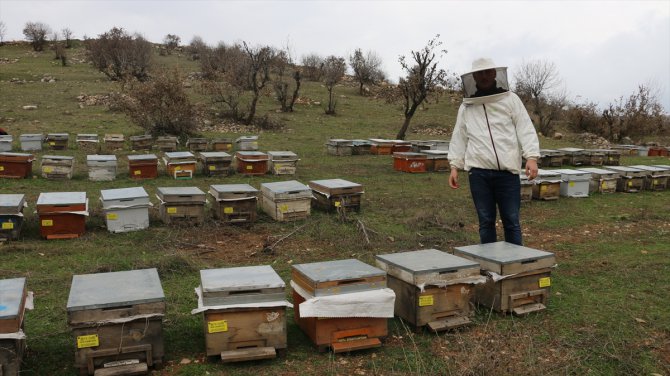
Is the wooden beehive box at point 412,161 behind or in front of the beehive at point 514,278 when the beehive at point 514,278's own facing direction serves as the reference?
behind

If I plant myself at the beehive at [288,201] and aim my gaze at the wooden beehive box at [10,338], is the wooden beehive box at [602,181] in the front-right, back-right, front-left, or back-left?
back-left

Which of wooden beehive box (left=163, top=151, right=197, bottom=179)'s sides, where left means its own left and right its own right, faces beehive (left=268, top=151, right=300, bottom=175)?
left

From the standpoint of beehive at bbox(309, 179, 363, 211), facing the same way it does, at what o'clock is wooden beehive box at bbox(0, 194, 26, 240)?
The wooden beehive box is roughly at 2 o'clock from the beehive.

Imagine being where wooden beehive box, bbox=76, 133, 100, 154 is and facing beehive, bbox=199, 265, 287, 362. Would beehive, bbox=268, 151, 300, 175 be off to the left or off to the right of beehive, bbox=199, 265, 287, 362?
left

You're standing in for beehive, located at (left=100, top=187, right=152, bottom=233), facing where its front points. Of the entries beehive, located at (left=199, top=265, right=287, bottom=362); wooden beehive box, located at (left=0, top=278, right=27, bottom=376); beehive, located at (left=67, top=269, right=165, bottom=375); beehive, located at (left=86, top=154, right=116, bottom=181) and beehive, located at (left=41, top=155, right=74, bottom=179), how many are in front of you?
3

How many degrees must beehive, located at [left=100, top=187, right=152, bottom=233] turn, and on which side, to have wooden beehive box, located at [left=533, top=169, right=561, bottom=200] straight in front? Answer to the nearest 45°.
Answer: approximately 90° to its left

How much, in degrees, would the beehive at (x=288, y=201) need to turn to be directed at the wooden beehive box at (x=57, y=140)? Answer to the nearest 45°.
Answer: approximately 180°

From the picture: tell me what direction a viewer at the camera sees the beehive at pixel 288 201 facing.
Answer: facing the viewer and to the right of the viewer

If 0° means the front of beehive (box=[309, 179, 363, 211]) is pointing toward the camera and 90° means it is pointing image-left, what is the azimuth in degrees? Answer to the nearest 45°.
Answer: approximately 0°

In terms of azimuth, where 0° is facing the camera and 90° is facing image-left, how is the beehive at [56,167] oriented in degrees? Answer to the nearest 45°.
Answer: approximately 0°
